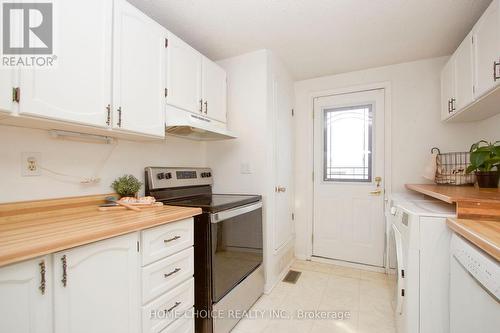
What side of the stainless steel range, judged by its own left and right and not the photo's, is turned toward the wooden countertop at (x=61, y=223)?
right

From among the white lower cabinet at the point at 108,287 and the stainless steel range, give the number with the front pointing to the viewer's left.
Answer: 0

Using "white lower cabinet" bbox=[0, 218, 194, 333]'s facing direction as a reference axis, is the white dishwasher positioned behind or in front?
in front

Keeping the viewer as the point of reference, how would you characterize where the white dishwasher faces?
facing to the left of the viewer

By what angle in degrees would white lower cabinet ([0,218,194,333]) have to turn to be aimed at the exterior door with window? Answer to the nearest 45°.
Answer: approximately 45° to its left

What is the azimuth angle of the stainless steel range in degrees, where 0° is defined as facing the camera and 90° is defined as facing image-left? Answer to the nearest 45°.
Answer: approximately 315°

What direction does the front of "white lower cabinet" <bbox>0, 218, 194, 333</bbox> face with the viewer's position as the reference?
facing the viewer and to the right of the viewer

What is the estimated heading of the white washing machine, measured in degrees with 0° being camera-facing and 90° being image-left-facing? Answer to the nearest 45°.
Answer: approximately 90°

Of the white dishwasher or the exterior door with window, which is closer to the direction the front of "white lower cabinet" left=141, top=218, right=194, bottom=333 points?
the white dishwasher

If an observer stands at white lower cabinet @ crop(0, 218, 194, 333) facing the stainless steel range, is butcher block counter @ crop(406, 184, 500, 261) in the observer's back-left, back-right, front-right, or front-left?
front-right

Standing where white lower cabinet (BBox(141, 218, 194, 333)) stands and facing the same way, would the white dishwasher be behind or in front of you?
in front

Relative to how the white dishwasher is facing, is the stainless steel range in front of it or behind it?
in front

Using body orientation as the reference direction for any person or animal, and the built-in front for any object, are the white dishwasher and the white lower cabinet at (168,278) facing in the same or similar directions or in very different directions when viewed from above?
very different directions

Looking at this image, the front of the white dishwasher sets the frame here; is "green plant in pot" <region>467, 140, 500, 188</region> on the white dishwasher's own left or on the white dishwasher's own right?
on the white dishwasher's own right

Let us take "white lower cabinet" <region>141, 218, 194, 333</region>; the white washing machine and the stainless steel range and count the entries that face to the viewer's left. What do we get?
1
